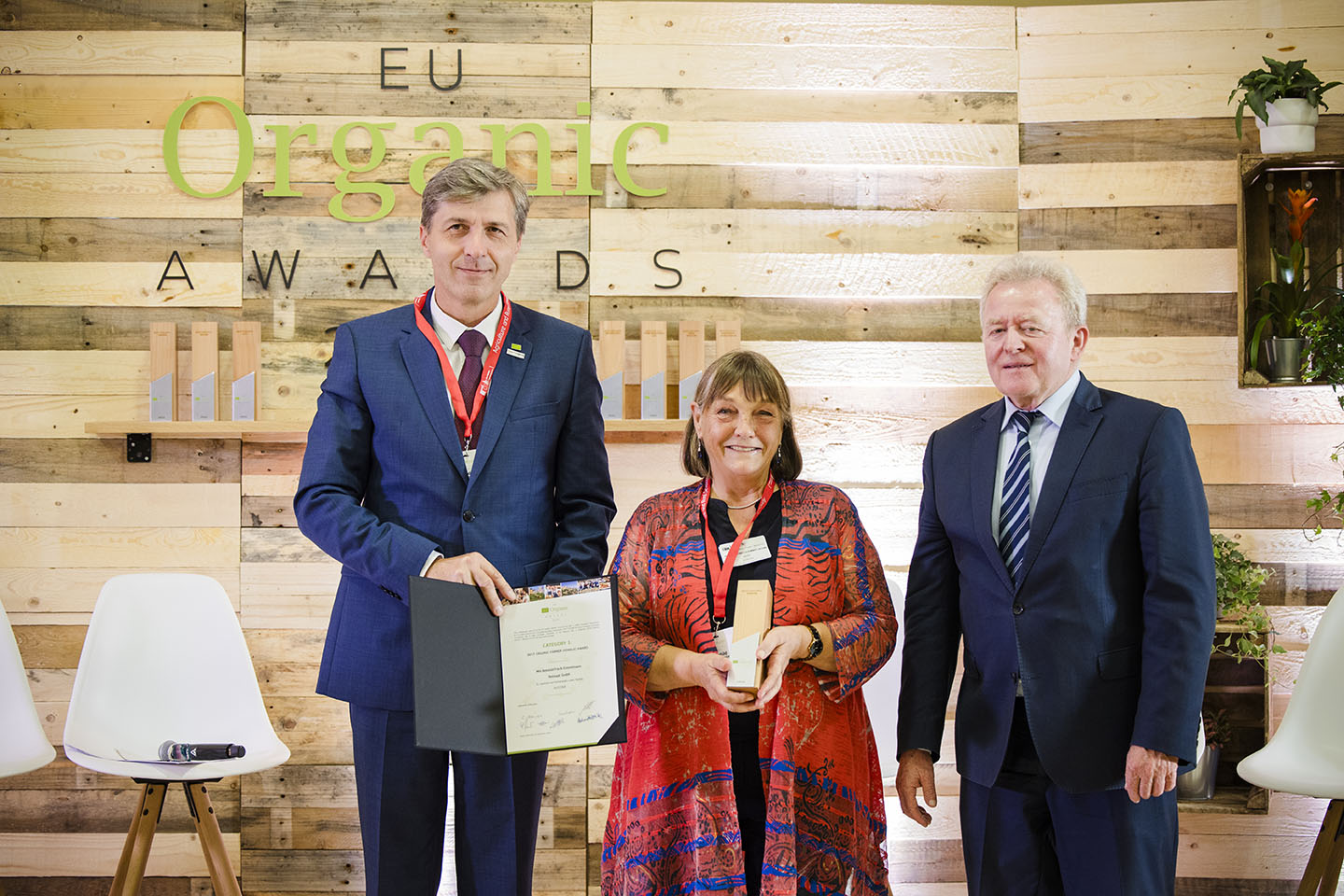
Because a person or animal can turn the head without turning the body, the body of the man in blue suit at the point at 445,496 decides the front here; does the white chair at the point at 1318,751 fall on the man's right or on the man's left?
on the man's left

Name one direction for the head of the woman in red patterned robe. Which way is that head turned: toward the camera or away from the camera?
toward the camera

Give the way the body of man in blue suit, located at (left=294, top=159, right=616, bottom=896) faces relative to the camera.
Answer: toward the camera

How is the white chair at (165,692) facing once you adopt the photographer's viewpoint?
facing the viewer

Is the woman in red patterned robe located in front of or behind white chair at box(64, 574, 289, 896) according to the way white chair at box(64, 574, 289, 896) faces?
in front

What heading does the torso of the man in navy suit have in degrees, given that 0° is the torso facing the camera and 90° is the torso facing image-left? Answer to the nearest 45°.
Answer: approximately 45°

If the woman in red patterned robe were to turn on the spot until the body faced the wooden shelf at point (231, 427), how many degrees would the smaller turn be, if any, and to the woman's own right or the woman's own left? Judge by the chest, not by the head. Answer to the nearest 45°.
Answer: approximately 135° to the woman's own right

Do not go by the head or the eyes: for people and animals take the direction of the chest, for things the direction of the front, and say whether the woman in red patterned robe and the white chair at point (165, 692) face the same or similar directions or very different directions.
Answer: same or similar directions

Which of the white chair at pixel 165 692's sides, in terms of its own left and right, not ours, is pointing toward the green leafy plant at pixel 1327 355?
left
